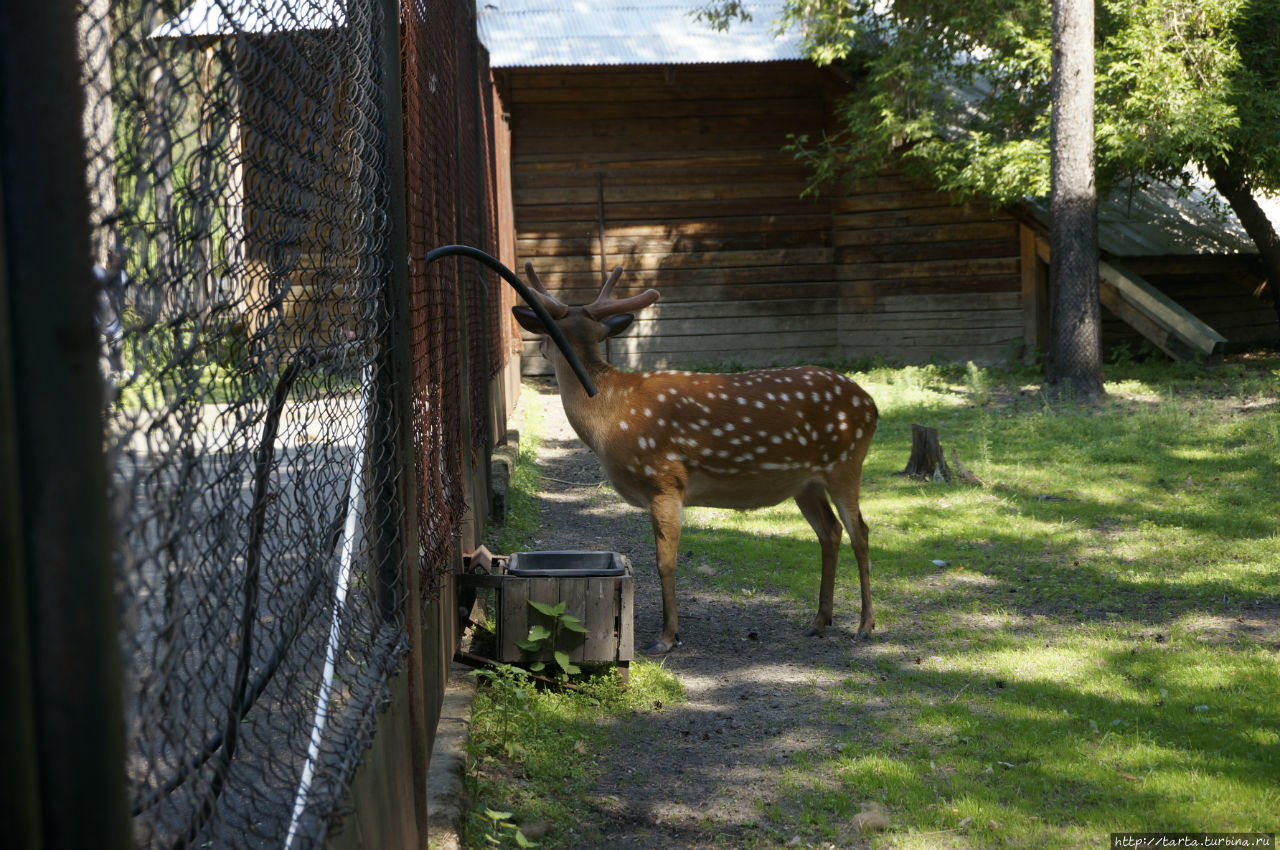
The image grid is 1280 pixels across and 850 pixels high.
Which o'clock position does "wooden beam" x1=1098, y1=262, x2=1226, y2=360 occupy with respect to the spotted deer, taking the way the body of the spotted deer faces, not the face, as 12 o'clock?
The wooden beam is roughly at 4 o'clock from the spotted deer.

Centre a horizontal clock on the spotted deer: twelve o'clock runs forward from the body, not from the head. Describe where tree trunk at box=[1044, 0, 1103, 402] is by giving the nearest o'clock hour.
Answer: The tree trunk is roughly at 4 o'clock from the spotted deer.

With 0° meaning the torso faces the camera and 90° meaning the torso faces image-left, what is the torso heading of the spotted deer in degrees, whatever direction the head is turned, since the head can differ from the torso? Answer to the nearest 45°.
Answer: approximately 90°

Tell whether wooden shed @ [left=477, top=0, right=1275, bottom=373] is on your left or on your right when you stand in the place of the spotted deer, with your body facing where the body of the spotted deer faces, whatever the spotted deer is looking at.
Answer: on your right

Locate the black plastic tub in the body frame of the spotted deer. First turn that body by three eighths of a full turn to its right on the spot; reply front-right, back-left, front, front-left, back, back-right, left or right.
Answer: back

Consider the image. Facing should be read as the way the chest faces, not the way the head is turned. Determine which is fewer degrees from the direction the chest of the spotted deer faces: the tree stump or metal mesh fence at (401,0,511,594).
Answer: the metal mesh fence

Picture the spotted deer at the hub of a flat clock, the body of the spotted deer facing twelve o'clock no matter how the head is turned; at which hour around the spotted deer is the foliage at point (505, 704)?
The foliage is roughly at 10 o'clock from the spotted deer.

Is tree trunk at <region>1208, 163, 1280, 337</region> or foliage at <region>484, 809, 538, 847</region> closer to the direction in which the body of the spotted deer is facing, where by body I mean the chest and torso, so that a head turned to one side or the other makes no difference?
the foliage

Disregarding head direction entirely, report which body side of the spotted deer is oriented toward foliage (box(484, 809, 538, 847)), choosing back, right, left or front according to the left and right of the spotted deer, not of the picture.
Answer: left

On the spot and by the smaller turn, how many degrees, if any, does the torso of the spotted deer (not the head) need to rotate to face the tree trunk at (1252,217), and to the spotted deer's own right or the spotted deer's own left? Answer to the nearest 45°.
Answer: approximately 135° to the spotted deer's own right

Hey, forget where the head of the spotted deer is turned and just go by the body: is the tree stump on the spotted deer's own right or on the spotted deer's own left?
on the spotted deer's own right
